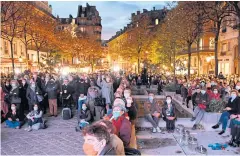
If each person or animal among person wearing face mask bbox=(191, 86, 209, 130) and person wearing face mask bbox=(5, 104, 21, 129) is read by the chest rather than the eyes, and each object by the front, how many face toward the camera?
2

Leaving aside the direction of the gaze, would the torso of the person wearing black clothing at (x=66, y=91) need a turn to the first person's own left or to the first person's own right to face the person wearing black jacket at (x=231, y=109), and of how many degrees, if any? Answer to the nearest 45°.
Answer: approximately 45° to the first person's own left

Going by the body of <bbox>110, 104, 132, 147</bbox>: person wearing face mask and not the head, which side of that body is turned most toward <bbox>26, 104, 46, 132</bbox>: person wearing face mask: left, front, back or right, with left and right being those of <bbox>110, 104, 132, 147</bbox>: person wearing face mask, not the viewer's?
right

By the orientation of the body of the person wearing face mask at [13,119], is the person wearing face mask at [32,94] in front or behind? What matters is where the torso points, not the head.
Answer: behind

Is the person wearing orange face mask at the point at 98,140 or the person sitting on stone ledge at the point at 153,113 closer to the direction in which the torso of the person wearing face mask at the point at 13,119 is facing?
the person wearing orange face mask
